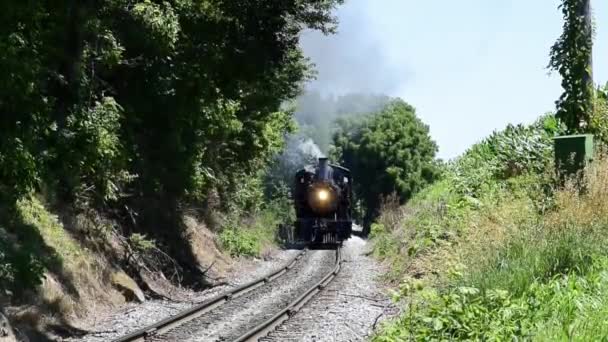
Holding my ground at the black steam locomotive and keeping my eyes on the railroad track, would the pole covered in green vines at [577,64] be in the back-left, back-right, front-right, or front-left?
front-left

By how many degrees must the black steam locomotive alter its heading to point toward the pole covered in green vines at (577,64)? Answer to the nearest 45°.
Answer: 0° — it already faces it

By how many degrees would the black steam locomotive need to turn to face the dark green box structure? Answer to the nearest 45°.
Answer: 0° — it already faces it

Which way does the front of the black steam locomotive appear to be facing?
toward the camera

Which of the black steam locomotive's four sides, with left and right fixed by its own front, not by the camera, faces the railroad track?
front
